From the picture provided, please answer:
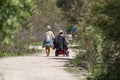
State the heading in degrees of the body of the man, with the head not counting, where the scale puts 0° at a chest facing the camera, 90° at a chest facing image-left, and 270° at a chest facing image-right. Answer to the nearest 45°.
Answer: approximately 180°
